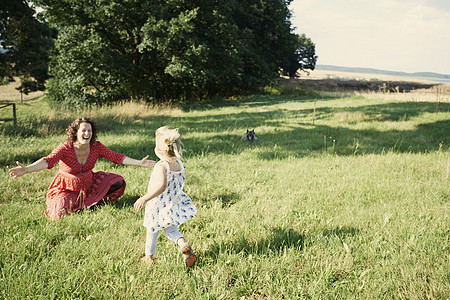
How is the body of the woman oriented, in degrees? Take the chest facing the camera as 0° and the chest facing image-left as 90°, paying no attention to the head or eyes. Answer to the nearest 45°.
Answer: approximately 315°

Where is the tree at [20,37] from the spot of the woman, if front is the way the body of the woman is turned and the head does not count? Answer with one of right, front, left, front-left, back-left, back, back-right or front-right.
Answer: back-left

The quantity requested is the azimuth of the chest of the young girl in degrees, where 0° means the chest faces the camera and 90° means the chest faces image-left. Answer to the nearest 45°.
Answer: approximately 135°

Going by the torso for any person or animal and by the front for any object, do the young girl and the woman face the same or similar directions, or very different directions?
very different directions
